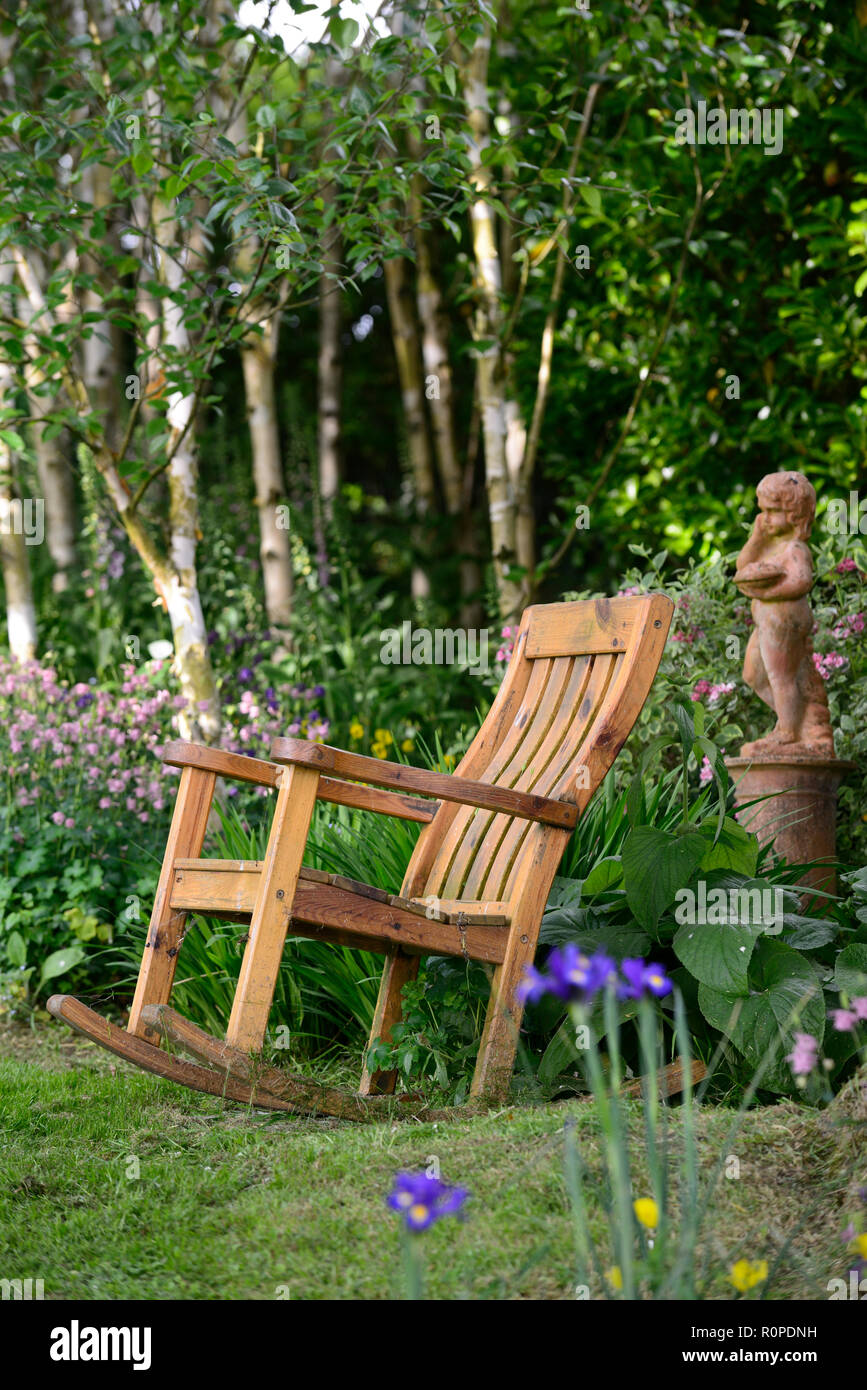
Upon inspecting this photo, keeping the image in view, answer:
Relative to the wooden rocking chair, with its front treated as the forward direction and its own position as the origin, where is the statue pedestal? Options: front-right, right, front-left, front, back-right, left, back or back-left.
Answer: back

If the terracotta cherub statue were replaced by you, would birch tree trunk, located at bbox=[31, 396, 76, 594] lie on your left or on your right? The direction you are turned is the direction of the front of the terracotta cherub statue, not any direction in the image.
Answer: on your right

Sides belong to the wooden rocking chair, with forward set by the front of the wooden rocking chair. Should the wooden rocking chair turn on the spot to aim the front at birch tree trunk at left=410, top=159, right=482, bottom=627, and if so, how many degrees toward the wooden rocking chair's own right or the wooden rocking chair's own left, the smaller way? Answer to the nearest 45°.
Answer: approximately 135° to the wooden rocking chair's own right

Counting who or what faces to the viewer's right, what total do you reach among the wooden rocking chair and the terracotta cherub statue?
0

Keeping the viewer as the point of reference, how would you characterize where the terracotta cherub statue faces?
facing the viewer and to the left of the viewer

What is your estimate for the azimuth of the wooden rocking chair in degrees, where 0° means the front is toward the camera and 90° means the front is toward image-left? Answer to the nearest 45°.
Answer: approximately 45°

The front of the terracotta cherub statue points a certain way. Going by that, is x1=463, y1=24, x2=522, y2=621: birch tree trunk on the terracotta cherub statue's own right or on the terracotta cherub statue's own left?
on the terracotta cherub statue's own right
